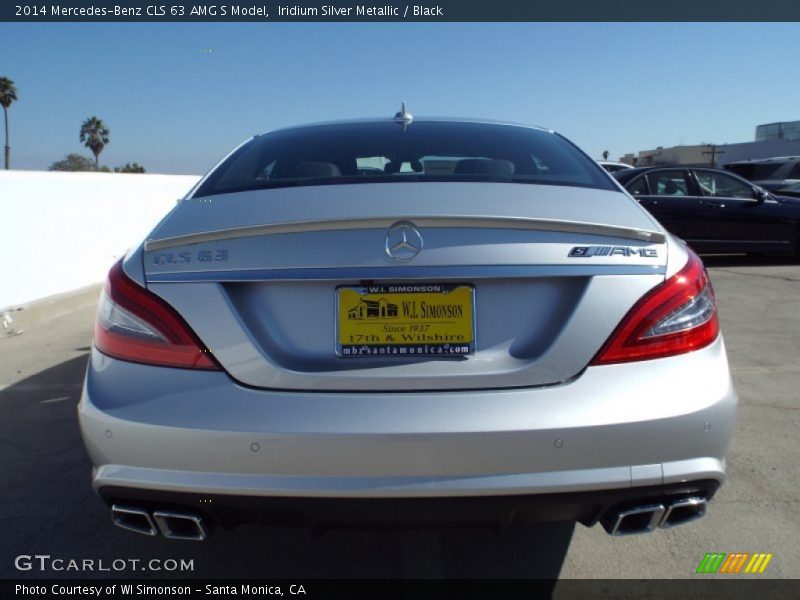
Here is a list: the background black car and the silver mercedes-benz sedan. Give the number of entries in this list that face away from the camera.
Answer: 1

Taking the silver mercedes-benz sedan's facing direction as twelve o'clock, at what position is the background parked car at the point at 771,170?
The background parked car is roughly at 1 o'clock from the silver mercedes-benz sedan.

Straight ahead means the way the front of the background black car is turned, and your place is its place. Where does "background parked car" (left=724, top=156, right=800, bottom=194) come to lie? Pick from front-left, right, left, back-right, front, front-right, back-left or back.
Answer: left

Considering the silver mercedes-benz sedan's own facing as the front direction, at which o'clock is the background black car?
The background black car is roughly at 1 o'clock from the silver mercedes-benz sedan.

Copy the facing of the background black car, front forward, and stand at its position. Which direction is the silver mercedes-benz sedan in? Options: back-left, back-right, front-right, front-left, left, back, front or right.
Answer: right

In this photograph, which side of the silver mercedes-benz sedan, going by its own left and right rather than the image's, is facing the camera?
back

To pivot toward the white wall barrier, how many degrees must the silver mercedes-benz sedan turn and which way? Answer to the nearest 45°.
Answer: approximately 45° to its left

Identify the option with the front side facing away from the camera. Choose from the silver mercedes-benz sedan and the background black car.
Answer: the silver mercedes-benz sedan

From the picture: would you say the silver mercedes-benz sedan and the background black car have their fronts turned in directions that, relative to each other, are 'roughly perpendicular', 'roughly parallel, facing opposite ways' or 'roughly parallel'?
roughly perpendicular

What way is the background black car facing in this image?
to the viewer's right

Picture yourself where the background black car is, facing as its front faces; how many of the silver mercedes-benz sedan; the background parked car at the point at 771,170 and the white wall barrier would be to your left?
1
